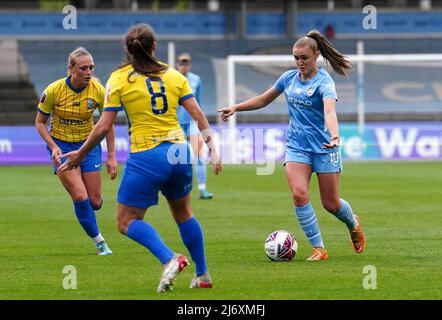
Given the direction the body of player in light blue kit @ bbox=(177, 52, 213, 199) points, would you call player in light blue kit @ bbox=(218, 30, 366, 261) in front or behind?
in front

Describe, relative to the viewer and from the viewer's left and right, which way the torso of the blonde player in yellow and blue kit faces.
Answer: facing the viewer and to the right of the viewer

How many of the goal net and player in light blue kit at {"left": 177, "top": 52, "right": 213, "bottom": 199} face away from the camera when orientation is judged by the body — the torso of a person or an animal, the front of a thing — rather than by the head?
0

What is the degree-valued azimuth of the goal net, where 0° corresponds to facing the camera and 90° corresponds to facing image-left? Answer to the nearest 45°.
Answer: approximately 0°

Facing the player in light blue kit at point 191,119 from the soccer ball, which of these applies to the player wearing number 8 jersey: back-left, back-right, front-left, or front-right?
back-left

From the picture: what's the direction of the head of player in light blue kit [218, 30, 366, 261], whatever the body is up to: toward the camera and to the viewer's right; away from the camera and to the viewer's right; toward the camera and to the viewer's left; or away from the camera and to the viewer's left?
toward the camera and to the viewer's left

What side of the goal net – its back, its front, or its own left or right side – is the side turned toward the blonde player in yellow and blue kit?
front

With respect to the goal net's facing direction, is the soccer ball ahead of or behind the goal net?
ahead

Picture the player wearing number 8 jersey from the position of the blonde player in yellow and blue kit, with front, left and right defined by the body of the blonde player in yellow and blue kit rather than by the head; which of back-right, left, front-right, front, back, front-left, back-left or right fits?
front-right
